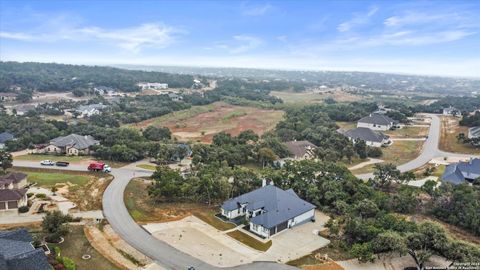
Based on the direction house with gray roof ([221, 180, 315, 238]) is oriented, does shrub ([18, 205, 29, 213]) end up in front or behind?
in front

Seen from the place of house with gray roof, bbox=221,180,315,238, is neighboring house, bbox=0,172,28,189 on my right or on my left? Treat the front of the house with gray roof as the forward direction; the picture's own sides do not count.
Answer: on my right

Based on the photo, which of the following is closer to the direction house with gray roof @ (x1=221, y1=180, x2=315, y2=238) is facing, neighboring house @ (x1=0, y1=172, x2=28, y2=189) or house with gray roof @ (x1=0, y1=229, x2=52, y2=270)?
the house with gray roof

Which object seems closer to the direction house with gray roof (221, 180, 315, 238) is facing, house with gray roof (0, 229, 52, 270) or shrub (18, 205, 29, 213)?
the house with gray roof

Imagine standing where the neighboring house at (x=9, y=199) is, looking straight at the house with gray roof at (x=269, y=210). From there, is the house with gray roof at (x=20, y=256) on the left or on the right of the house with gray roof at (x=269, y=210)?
right

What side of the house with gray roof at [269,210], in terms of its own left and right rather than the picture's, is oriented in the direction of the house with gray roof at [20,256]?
front

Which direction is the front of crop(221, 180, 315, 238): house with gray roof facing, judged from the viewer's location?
facing the viewer and to the left of the viewer

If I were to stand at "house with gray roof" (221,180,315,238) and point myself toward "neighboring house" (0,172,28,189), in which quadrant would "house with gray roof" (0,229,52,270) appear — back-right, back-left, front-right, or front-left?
front-left

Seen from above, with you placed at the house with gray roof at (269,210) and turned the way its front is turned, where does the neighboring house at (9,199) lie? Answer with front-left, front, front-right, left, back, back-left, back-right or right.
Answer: front-right
